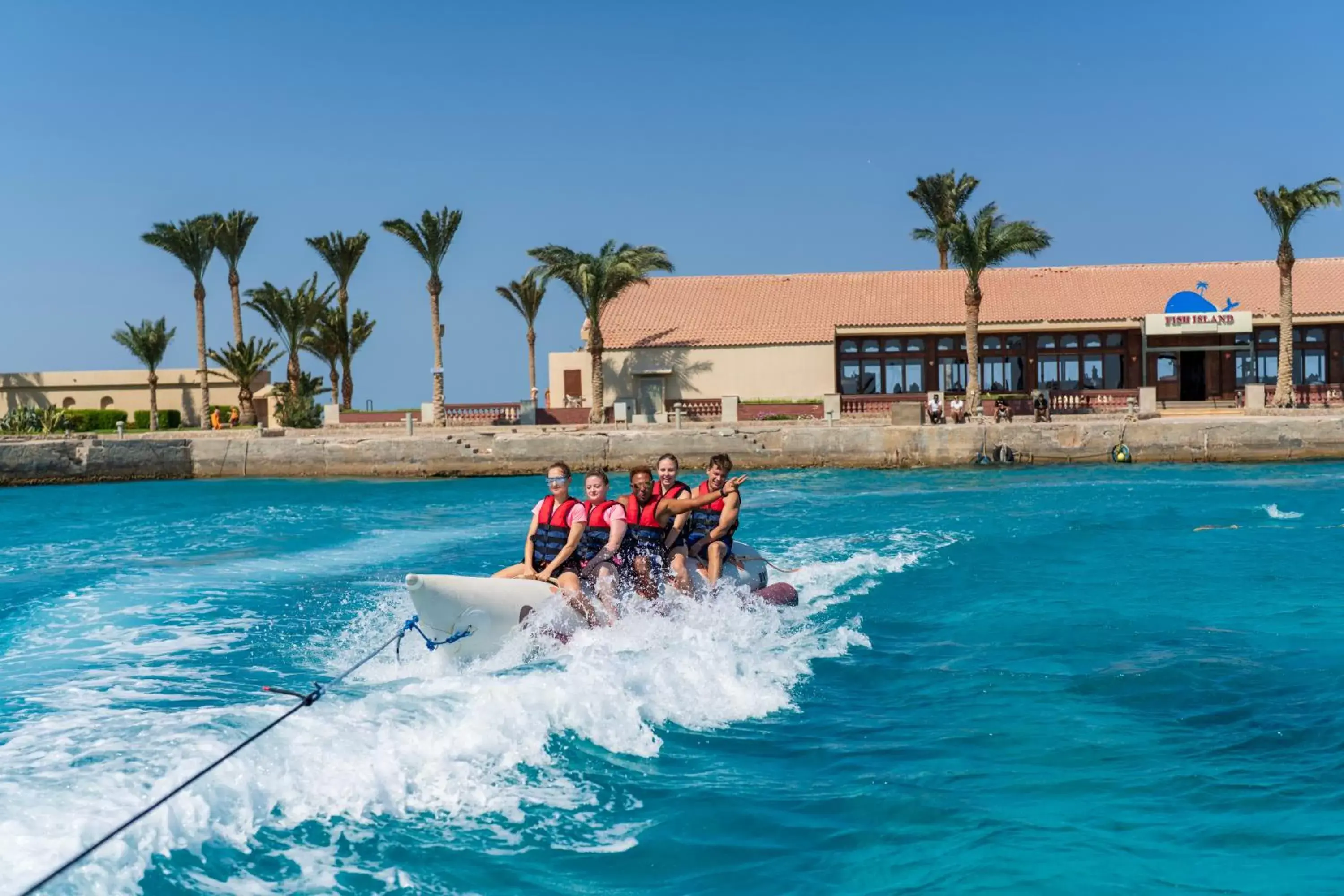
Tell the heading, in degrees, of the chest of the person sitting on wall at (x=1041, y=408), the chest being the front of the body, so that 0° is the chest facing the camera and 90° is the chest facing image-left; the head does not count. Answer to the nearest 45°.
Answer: approximately 0°

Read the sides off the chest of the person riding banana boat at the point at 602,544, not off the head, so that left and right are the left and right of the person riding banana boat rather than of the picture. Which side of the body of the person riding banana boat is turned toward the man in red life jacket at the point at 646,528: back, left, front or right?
back

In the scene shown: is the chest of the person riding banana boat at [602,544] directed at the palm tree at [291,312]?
no

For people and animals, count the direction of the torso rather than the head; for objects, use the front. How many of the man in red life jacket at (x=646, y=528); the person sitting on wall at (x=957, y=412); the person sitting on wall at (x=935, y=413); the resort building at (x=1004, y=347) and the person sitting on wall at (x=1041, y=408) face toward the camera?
5

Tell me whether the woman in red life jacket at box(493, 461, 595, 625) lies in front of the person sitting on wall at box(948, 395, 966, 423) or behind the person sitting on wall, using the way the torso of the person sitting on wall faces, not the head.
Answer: in front

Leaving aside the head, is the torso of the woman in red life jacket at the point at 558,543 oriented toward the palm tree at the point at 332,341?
no

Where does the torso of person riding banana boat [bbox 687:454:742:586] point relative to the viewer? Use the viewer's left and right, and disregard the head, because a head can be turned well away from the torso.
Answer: facing the viewer and to the left of the viewer

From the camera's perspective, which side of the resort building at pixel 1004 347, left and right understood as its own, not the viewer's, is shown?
front

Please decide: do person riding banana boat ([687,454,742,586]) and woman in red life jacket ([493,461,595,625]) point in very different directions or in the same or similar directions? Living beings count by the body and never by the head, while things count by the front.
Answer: same or similar directions

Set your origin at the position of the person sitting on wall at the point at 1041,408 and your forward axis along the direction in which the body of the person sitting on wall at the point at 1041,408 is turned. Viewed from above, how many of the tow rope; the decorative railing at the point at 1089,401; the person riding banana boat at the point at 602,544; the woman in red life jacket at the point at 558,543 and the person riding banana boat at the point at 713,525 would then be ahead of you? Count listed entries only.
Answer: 4

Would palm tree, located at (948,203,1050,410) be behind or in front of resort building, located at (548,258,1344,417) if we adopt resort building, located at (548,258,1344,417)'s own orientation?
in front

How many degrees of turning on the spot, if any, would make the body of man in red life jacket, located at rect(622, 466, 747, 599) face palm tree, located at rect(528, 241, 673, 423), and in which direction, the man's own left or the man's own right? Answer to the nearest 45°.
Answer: approximately 180°

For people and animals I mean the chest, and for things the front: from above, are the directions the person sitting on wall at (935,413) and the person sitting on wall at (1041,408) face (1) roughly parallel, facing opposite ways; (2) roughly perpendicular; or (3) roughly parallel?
roughly parallel

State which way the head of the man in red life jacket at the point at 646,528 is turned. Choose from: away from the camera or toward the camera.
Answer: toward the camera

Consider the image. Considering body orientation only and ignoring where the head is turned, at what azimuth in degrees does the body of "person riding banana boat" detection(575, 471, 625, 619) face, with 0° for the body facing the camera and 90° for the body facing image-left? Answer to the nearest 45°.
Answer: approximately 45°

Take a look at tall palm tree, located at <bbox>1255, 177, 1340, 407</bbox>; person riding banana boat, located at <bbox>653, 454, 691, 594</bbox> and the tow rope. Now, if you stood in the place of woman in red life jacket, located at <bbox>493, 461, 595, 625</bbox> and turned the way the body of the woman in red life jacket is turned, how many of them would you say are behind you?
2

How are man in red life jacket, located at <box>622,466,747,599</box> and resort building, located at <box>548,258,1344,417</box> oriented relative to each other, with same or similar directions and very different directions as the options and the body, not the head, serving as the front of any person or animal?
same or similar directions

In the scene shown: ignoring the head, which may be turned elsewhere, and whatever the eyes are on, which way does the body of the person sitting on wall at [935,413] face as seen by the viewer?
toward the camera

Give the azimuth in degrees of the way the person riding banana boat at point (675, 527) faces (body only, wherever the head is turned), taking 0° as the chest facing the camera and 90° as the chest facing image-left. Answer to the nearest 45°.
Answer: approximately 45°

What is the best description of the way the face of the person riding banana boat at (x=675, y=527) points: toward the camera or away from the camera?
toward the camera

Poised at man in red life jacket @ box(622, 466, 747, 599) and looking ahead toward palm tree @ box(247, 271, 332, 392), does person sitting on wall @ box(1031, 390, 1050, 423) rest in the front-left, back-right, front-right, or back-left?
front-right

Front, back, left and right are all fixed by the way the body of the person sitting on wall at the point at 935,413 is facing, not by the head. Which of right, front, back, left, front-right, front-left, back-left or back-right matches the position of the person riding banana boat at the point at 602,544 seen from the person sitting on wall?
front
